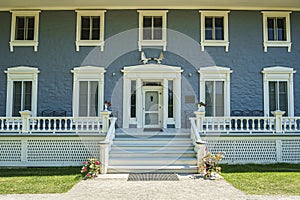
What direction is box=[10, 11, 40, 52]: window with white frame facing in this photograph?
toward the camera

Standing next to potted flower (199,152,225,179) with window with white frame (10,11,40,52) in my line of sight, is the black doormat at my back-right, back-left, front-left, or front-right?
front-left

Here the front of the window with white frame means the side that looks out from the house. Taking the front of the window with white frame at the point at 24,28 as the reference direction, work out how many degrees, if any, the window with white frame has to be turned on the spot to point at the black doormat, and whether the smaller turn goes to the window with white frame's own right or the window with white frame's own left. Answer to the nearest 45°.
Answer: approximately 45° to the window with white frame's own left

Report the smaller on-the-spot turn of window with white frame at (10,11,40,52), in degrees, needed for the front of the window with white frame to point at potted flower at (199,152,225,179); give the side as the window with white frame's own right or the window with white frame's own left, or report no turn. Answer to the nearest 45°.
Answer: approximately 45° to the window with white frame's own left

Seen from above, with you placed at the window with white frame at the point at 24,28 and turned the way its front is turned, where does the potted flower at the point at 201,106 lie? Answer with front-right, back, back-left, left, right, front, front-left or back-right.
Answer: front-left

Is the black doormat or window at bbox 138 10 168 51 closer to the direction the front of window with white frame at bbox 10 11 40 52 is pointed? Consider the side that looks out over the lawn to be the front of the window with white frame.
the black doormat

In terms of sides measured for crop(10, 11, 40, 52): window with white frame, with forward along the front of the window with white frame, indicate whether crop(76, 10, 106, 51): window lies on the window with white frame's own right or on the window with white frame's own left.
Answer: on the window with white frame's own left

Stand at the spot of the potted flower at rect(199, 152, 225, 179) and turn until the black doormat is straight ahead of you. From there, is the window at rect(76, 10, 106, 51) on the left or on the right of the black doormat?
right

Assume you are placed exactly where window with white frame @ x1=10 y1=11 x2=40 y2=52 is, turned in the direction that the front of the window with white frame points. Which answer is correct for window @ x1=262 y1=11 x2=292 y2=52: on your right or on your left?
on your left
